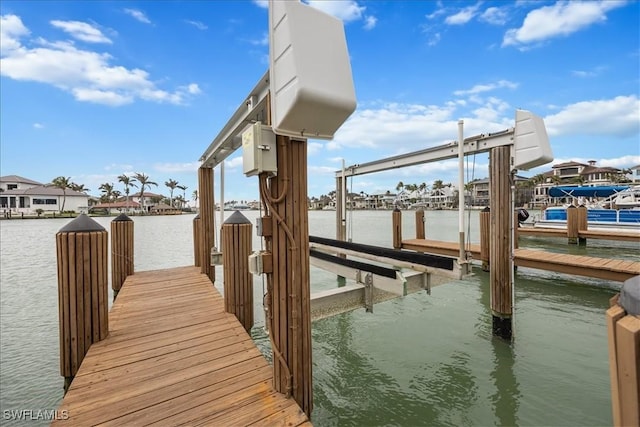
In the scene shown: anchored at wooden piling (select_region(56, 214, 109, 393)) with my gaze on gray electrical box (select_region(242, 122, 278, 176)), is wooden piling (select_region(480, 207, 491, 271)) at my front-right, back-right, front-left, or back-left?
front-left

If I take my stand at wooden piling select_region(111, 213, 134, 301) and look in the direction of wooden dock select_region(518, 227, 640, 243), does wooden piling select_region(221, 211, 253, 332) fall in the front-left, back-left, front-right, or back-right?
front-right
